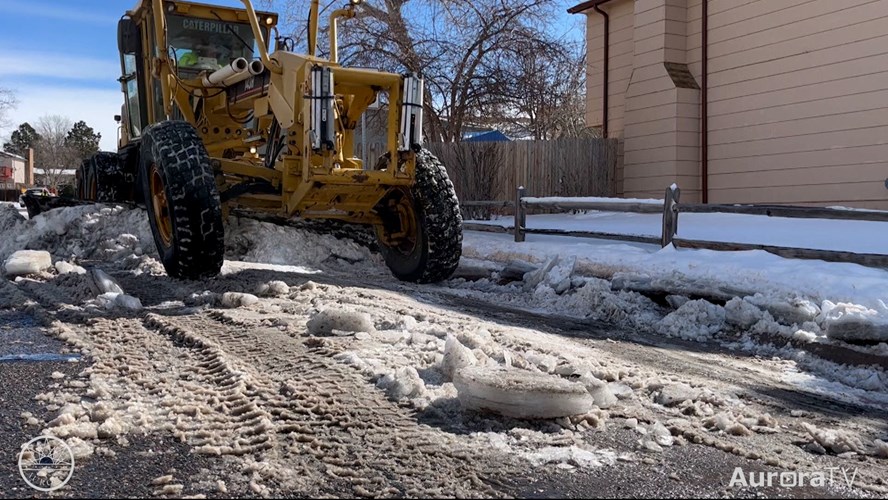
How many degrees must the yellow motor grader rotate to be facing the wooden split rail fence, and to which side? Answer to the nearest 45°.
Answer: approximately 45° to its left

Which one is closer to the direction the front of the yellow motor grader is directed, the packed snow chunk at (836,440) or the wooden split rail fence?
the packed snow chunk

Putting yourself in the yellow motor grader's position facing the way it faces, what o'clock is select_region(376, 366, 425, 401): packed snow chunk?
The packed snow chunk is roughly at 1 o'clock from the yellow motor grader.

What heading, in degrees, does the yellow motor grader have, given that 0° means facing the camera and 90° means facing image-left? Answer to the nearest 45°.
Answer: approximately 315°

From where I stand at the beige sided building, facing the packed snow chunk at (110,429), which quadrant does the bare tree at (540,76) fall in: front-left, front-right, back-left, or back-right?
back-right

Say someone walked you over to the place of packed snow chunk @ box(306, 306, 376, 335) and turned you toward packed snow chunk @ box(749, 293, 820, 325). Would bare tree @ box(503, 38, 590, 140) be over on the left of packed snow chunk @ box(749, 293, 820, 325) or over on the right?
left

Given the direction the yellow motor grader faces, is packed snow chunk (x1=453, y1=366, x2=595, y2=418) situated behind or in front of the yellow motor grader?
in front

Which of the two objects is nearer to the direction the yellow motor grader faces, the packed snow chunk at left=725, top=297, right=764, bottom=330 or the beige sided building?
the packed snow chunk

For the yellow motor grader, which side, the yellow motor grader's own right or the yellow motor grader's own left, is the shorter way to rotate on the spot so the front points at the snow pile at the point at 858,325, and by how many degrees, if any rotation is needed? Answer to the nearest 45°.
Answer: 0° — it already faces it

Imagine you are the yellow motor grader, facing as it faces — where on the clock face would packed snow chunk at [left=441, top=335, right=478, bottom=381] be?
The packed snow chunk is roughly at 1 o'clock from the yellow motor grader.

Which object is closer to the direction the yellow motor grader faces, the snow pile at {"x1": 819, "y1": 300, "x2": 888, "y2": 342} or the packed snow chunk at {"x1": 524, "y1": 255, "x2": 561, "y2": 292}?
the snow pile

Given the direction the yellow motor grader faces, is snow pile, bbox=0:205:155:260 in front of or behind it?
behind
